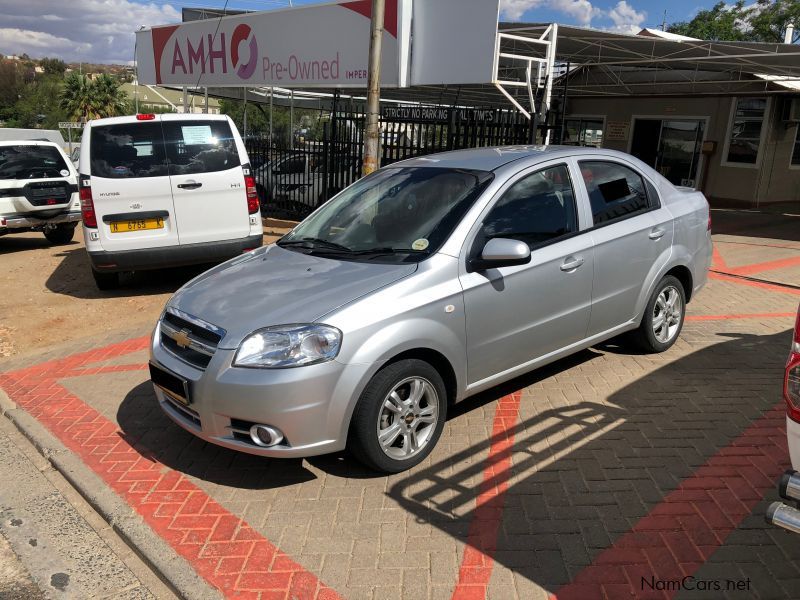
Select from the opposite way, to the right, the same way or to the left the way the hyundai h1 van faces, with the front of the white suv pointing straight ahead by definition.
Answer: the same way

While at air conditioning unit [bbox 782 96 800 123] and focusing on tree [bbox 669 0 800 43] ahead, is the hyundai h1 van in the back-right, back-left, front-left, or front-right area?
back-left

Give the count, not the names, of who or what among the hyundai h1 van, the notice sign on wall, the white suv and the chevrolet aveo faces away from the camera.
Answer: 2

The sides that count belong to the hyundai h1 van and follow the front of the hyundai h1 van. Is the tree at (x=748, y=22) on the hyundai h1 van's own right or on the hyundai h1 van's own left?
on the hyundai h1 van's own right

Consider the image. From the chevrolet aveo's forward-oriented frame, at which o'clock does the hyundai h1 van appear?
The hyundai h1 van is roughly at 3 o'clock from the chevrolet aveo.

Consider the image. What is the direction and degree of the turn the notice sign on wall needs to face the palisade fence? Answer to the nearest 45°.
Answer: approximately 45° to its right

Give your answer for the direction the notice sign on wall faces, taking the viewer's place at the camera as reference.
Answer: facing the viewer

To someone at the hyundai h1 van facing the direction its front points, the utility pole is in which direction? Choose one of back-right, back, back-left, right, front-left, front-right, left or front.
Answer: right

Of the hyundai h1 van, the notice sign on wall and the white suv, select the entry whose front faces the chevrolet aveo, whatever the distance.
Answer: the notice sign on wall

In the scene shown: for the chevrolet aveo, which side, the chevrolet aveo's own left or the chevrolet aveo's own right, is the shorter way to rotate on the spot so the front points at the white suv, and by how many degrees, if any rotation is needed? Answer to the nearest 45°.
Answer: approximately 90° to the chevrolet aveo's own right

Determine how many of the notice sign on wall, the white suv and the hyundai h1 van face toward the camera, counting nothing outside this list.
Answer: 1

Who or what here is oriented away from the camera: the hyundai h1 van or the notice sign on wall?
the hyundai h1 van

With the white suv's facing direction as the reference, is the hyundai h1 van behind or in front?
behind

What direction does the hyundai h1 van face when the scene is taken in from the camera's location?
facing away from the viewer

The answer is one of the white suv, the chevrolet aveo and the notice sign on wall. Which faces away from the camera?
the white suv

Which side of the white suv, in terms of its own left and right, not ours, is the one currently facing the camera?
back

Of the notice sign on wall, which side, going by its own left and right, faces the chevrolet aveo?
front
